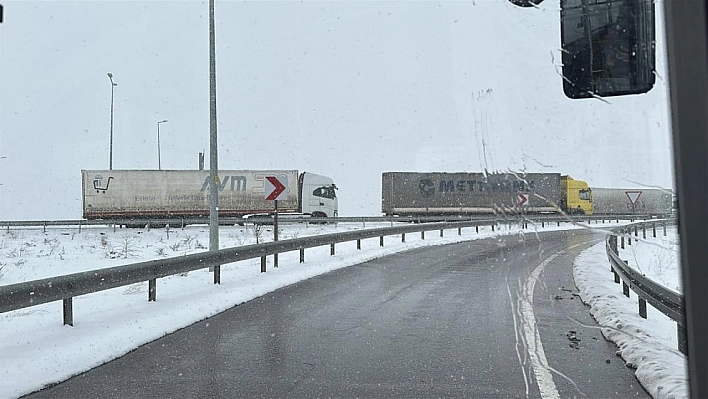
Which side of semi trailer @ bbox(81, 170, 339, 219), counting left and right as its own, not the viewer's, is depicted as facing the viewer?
right

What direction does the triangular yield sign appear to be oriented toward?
toward the camera

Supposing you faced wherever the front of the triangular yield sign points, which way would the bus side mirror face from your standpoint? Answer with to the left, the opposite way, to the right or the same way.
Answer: the same way

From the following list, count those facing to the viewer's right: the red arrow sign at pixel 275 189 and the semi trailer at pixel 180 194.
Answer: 1

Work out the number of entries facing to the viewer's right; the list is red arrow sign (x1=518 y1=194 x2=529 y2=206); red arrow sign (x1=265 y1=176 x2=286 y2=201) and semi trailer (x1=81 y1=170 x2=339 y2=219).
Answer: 1

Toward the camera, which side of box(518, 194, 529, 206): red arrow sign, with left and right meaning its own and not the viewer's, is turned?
front
